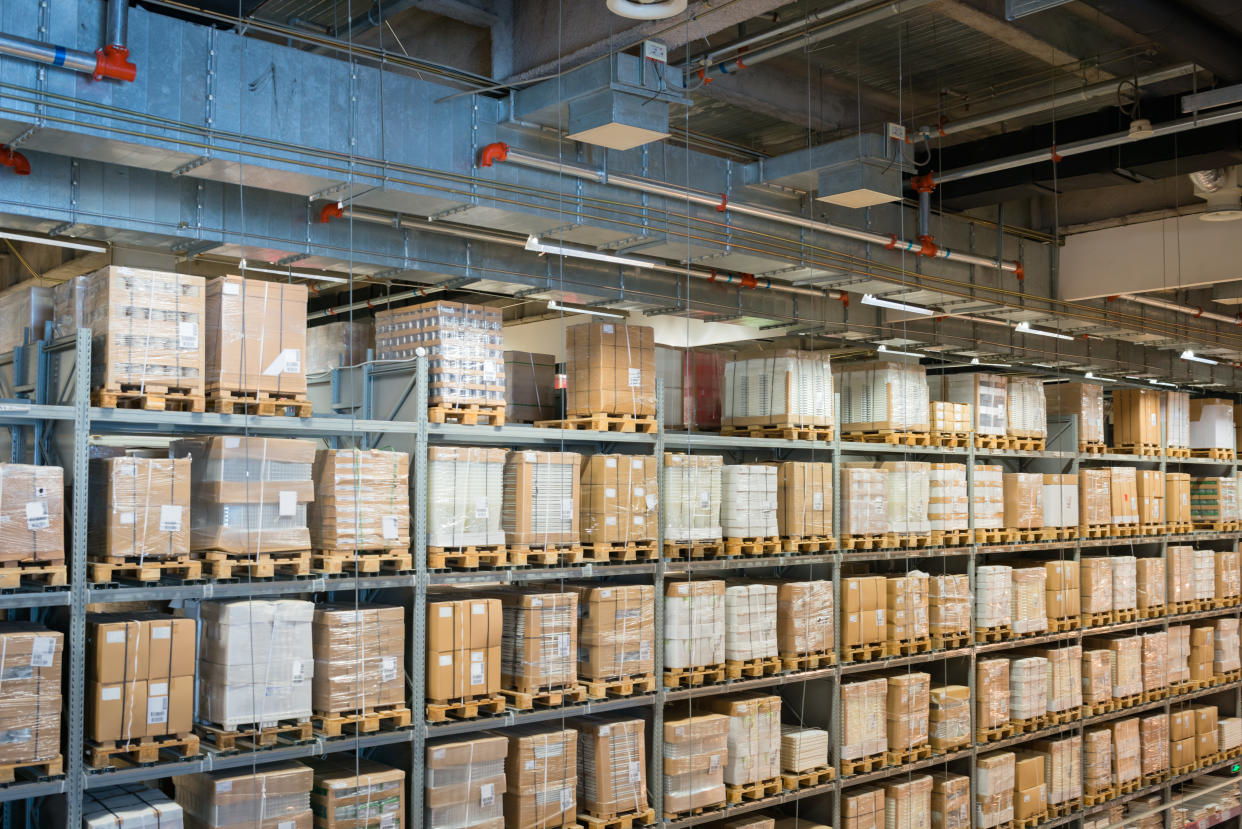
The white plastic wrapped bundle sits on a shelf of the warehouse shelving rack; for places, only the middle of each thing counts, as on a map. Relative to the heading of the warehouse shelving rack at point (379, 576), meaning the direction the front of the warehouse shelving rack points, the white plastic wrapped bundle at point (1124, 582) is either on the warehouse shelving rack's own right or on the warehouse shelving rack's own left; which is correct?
on the warehouse shelving rack's own left

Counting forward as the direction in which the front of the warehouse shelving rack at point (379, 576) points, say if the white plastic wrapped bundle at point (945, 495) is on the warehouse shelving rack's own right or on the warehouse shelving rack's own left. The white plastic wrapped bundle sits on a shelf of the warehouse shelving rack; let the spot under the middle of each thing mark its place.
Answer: on the warehouse shelving rack's own left

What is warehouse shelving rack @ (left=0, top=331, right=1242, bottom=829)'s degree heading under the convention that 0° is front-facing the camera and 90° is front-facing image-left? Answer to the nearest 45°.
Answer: approximately 315°

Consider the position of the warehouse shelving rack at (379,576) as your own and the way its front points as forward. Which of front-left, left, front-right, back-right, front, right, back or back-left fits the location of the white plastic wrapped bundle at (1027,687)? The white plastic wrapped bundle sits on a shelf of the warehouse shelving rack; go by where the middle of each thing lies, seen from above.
left

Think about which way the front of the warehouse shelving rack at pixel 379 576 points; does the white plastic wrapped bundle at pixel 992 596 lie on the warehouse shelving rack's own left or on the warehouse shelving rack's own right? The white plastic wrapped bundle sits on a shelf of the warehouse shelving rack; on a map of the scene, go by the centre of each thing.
on the warehouse shelving rack's own left

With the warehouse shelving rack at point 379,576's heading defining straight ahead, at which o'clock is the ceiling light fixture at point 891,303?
The ceiling light fixture is roughly at 9 o'clock from the warehouse shelving rack.
